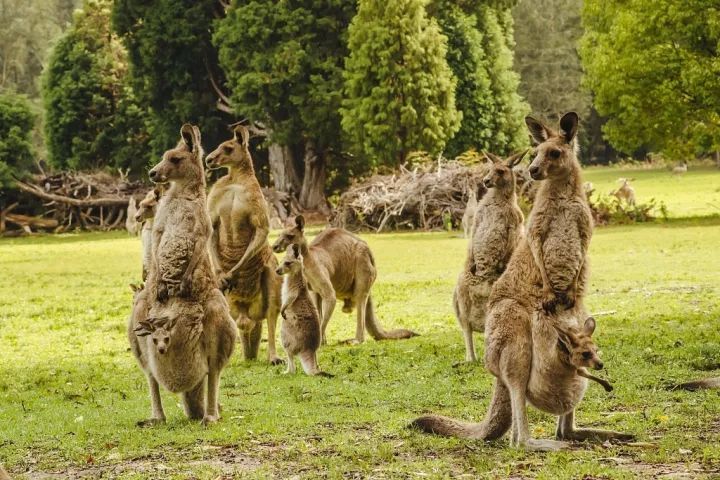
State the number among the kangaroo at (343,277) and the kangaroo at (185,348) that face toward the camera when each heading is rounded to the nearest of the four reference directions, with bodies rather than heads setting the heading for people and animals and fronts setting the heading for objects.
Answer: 1

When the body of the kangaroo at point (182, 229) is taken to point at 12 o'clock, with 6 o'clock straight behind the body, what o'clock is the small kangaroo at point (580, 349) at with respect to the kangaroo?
The small kangaroo is roughly at 9 o'clock from the kangaroo.

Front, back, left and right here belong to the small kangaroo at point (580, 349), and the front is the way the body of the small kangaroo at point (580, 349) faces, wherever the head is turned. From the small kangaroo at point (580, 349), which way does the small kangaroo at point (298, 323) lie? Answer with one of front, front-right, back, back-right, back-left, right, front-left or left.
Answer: back

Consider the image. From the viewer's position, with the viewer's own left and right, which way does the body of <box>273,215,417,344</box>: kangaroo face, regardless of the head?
facing to the left of the viewer

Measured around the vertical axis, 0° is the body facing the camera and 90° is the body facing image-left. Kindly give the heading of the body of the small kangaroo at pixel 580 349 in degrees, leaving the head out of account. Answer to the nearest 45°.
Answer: approximately 315°

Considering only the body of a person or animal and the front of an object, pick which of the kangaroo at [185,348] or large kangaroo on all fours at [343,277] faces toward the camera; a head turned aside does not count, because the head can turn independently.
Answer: the kangaroo

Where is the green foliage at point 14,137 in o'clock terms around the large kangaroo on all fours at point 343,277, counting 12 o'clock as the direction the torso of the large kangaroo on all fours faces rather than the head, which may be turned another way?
The green foliage is roughly at 2 o'clock from the large kangaroo on all fours.

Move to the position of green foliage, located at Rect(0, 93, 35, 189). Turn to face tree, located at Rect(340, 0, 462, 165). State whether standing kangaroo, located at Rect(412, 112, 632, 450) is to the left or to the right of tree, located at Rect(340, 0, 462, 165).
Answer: right

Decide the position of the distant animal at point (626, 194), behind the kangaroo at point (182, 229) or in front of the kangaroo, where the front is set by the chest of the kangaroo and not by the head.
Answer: behind

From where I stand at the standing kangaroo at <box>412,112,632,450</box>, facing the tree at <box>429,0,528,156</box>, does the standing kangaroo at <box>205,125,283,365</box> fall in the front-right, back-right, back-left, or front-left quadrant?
front-left

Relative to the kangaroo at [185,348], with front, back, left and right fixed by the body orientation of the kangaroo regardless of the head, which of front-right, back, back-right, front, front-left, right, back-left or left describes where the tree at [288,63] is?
back

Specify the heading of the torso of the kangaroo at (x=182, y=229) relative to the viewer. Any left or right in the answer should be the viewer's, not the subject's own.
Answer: facing the viewer and to the left of the viewer

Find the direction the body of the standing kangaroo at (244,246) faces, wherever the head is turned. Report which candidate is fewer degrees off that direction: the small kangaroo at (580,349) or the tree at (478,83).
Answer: the small kangaroo

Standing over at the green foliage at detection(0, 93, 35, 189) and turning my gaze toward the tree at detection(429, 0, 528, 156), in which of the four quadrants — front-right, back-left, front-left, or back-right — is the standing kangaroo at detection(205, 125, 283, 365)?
front-right
